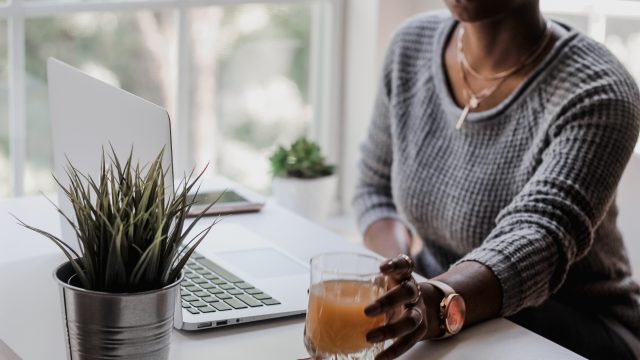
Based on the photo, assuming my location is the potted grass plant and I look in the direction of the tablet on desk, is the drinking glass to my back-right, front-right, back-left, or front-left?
front-right

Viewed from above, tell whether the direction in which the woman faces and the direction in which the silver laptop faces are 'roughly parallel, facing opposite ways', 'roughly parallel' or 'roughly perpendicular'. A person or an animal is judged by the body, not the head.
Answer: roughly parallel, facing opposite ways

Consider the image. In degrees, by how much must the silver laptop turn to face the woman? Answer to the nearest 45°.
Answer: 0° — it already faces them

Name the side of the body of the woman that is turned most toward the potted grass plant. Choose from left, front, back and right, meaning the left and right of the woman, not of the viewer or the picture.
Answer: front

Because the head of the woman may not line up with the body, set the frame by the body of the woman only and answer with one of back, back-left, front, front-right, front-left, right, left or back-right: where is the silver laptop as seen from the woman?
front

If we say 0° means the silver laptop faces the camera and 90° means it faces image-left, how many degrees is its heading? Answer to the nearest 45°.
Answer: approximately 225°

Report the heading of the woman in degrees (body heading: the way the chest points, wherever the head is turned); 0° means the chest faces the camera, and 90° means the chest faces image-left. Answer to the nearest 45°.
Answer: approximately 45°
